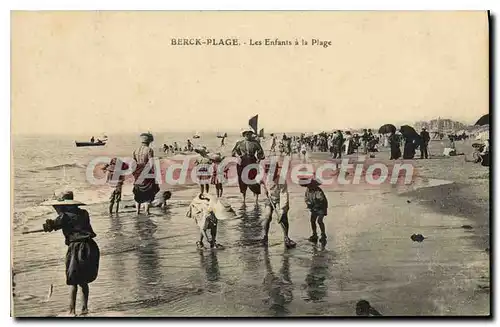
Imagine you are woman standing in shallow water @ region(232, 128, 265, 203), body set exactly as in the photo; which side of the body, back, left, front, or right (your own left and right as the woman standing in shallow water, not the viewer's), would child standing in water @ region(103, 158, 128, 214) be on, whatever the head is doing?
right

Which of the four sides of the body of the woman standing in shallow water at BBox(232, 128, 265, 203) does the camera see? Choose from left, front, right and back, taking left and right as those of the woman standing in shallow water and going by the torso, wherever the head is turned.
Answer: front

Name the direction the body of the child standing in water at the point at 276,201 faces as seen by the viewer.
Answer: toward the camera

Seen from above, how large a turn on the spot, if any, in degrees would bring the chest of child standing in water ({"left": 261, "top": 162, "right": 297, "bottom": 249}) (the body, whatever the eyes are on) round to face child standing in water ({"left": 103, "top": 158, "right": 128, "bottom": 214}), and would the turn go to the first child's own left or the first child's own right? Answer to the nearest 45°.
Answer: approximately 90° to the first child's own right

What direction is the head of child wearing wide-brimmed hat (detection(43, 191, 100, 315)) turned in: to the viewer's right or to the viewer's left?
to the viewer's left

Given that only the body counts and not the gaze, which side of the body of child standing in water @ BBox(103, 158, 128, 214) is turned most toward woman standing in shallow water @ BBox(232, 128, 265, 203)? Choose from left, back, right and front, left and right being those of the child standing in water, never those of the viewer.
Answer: right
